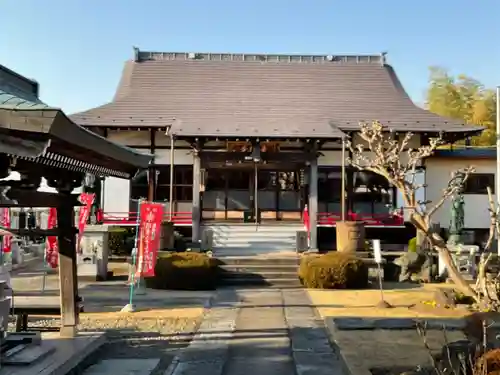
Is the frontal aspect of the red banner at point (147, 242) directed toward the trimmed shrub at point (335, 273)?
no

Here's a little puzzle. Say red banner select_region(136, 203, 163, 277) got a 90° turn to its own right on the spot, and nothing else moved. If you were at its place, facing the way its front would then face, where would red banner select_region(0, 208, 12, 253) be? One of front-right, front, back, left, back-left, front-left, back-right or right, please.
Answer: front-right

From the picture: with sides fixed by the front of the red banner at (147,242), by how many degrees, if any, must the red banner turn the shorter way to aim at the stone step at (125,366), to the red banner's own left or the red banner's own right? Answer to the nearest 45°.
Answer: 0° — it already faces it

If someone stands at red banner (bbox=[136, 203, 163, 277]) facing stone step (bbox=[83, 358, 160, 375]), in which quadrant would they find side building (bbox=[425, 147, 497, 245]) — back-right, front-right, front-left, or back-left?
back-left

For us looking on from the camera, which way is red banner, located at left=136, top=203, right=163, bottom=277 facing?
facing the viewer

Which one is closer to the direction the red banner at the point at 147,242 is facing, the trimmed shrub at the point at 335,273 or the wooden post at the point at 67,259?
the wooden post

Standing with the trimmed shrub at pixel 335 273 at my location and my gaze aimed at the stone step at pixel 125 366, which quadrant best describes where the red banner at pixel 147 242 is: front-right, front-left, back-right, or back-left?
front-right

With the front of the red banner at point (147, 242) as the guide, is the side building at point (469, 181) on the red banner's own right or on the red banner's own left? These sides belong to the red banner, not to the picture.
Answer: on the red banner's own left

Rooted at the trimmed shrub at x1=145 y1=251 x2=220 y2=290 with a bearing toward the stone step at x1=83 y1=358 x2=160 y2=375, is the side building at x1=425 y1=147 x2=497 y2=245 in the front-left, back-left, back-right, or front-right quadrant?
back-left

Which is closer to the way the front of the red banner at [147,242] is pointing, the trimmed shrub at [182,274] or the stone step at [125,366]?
the stone step

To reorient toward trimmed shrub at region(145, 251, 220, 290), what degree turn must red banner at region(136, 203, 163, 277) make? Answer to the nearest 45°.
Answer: approximately 135° to its left

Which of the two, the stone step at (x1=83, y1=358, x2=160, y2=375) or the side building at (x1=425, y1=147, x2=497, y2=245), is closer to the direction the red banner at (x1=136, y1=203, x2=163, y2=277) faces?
the stone step

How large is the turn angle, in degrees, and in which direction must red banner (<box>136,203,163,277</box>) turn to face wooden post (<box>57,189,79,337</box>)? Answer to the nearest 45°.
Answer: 0° — it already faces it

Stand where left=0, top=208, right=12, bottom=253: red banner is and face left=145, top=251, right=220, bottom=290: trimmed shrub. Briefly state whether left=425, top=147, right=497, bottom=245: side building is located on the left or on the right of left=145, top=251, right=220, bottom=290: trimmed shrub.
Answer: left
